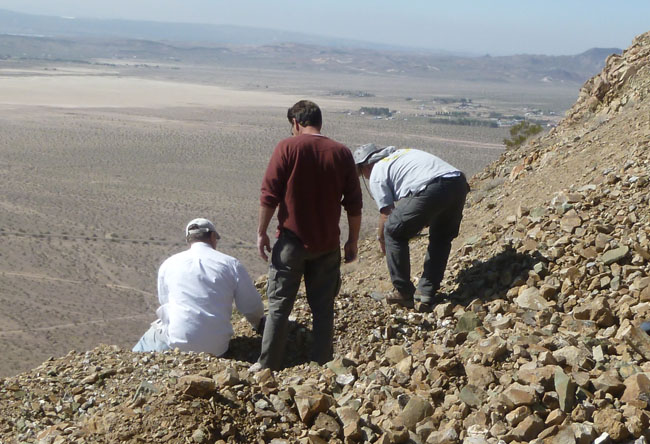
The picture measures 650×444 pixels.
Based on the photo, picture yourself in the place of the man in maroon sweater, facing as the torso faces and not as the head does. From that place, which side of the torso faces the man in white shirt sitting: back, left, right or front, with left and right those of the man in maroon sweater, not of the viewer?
left

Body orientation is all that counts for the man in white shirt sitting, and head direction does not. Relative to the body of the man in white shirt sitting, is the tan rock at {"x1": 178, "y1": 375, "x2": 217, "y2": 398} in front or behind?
behind

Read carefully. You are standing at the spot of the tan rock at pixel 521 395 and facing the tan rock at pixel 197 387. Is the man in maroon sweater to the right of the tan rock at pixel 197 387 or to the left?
right

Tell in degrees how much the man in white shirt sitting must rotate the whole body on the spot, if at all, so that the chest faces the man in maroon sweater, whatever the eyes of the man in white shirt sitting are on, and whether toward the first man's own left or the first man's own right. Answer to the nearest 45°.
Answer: approximately 90° to the first man's own right

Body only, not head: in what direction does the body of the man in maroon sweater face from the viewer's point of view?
away from the camera

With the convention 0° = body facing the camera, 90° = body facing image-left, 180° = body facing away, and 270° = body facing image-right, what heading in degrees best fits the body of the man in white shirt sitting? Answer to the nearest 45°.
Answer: approximately 180°

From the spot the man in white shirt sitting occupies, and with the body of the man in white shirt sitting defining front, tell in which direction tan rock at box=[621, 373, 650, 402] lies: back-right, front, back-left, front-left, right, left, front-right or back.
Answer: back-right

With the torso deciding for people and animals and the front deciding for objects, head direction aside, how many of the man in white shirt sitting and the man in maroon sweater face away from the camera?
2
